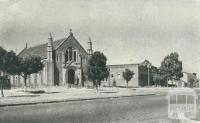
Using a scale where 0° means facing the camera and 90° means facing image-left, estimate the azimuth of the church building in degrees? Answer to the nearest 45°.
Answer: approximately 315°

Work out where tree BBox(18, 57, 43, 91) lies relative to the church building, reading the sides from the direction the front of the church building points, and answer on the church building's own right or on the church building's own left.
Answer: on the church building's own right

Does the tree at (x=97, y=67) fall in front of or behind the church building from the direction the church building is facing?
in front
